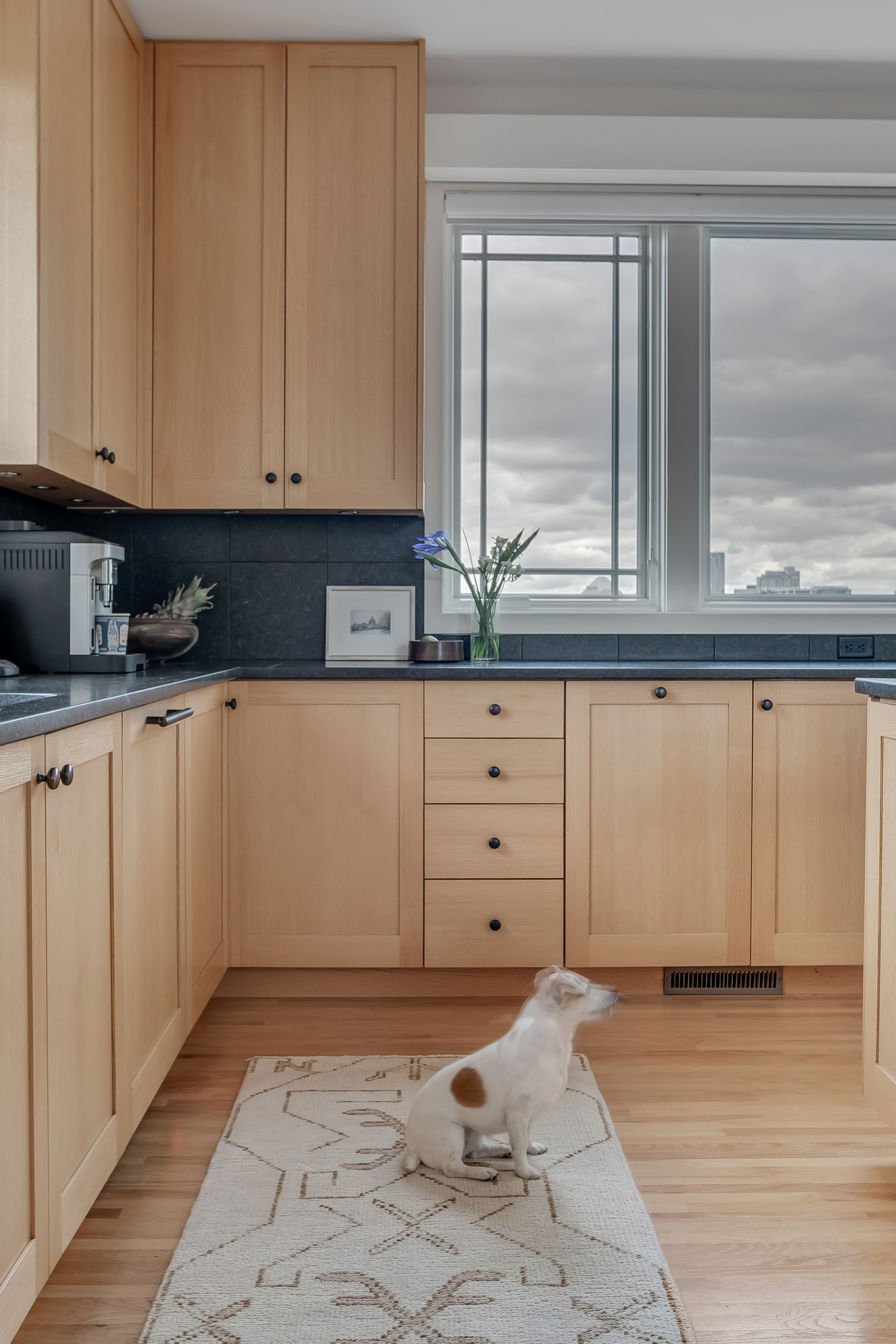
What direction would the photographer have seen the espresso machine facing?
facing to the right of the viewer

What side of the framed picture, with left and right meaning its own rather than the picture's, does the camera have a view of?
front

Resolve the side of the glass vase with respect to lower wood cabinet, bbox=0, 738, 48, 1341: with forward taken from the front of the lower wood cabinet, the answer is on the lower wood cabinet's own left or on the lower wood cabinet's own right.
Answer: on the lower wood cabinet's own left

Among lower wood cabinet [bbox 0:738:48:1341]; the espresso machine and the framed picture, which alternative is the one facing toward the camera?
the framed picture

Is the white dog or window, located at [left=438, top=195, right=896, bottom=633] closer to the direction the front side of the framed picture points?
the white dog

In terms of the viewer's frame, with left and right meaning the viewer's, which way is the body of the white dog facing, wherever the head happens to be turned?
facing to the right of the viewer

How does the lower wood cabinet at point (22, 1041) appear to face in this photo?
to the viewer's right
